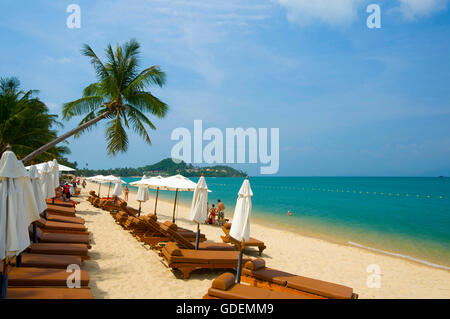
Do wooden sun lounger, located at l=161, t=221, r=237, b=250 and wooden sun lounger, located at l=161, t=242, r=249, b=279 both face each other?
no

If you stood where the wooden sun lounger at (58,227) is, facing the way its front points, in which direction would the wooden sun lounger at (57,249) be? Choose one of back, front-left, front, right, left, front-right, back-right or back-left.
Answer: right

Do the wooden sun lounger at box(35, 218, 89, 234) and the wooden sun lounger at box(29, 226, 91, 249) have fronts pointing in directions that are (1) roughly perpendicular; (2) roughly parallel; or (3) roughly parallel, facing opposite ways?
roughly parallel

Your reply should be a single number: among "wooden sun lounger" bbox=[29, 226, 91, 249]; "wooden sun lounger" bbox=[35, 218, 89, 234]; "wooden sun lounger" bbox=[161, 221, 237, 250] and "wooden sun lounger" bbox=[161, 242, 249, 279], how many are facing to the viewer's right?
4

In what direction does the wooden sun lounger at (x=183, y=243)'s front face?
to the viewer's right

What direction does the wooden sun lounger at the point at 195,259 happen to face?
to the viewer's right

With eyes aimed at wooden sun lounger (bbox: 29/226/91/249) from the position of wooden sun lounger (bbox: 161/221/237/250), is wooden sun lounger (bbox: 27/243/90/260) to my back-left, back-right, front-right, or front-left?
front-left

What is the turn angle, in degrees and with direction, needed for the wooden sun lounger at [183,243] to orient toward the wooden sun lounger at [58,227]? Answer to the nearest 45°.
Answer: approximately 180°

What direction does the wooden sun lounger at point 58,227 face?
to the viewer's right

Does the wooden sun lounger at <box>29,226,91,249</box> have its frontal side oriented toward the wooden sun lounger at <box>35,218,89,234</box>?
no

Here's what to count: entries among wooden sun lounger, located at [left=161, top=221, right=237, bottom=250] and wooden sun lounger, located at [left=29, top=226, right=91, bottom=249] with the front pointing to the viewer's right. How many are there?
2

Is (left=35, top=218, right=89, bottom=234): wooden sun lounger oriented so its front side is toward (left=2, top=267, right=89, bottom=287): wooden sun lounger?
no

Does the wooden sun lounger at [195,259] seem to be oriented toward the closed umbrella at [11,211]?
no

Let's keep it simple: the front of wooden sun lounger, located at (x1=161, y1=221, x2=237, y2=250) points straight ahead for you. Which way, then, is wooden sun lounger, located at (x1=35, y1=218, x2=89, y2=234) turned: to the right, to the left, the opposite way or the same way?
the same way

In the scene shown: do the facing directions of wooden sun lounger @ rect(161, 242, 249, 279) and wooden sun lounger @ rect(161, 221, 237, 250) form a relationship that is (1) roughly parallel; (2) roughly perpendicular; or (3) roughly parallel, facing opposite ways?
roughly parallel

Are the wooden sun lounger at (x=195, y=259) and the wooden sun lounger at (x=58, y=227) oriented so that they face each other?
no

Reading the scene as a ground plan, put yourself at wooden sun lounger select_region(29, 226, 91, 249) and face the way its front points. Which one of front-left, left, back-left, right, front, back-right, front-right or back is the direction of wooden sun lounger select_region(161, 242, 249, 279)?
front-right

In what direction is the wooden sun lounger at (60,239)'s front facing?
to the viewer's right
